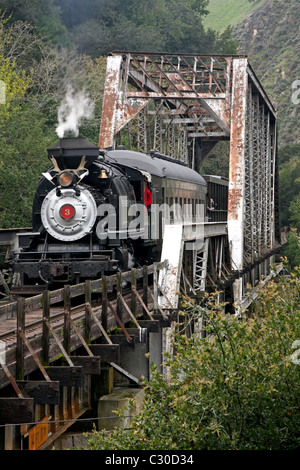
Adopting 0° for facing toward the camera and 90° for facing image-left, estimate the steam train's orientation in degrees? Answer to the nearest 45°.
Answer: approximately 45°

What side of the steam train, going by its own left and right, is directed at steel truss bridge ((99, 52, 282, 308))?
back

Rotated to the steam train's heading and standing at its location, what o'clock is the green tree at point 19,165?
The green tree is roughly at 4 o'clock from the steam train.
